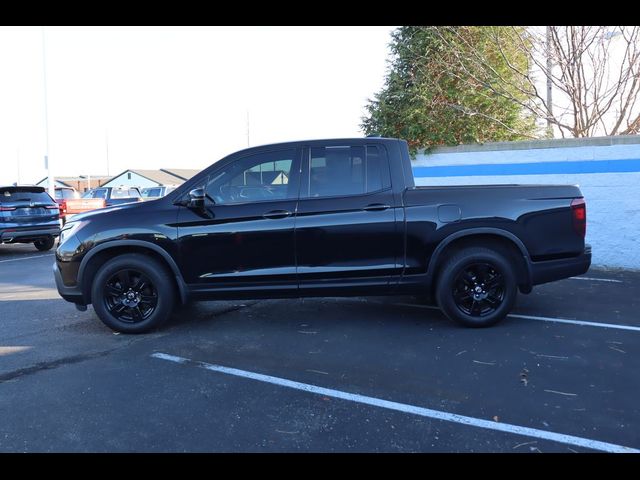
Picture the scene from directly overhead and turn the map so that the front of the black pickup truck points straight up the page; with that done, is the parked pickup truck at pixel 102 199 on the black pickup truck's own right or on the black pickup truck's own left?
on the black pickup truck's own right

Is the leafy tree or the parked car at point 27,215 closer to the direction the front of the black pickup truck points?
the parked car

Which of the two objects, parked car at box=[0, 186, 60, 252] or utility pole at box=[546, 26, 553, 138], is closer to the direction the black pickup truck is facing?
the parked car

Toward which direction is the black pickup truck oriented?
to the viewer's left

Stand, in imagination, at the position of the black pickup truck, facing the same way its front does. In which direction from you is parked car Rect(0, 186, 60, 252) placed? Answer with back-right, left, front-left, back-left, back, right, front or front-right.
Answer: front-right

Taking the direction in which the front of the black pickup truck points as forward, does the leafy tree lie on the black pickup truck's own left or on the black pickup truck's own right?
on the black pickup truck's own right

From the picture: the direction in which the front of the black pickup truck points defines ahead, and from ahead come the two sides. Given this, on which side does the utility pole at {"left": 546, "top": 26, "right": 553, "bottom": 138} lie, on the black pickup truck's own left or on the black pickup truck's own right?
on the black pickup truck's own right

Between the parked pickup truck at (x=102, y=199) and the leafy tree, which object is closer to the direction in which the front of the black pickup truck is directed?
the parked pickup truck
